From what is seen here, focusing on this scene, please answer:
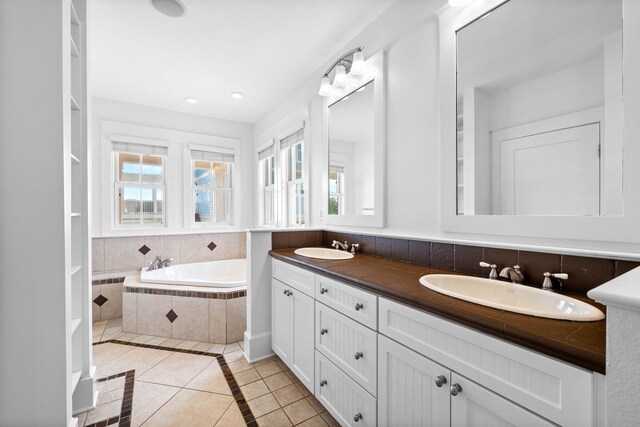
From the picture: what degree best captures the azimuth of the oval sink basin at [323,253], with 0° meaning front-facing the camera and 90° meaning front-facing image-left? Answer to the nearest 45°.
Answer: approximately 45°

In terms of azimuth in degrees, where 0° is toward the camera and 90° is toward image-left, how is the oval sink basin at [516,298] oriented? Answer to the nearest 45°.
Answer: approximately 45°

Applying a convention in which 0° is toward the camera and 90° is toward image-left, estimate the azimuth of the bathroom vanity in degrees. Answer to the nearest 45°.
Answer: approximately 45°

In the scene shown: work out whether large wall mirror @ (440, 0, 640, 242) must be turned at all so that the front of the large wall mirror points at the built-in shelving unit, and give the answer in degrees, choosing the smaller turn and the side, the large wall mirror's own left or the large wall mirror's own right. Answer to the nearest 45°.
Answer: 0° — it already faces it

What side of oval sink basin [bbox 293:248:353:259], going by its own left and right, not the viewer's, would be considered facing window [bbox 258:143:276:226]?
right

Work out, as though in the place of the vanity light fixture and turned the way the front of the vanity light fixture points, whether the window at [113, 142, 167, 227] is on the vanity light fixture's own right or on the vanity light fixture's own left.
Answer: on the vanity light fixture's own right

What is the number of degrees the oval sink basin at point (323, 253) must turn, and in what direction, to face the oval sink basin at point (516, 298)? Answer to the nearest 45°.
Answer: approximately 90° to its left

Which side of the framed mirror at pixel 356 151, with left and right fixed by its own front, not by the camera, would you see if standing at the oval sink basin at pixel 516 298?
left
